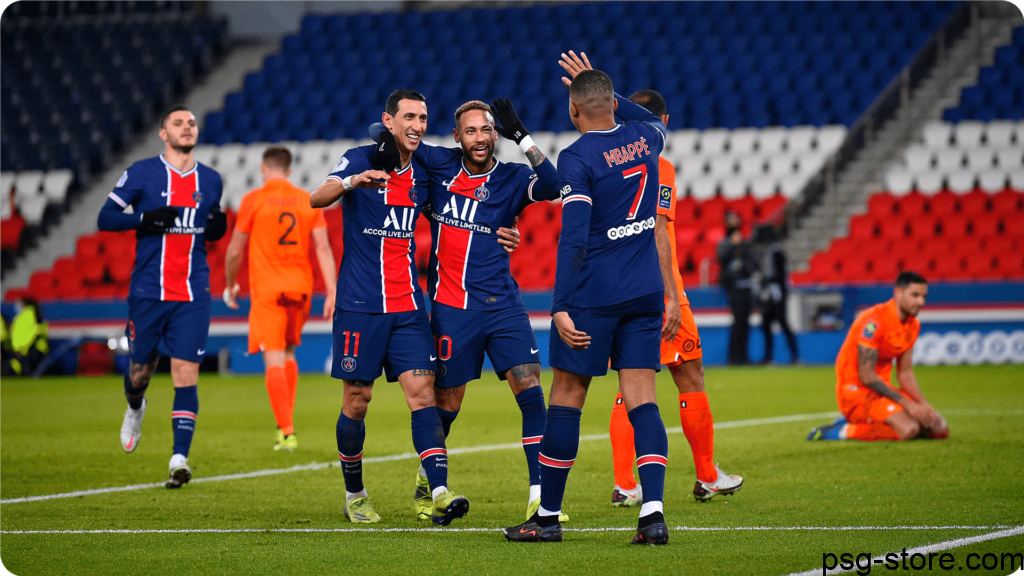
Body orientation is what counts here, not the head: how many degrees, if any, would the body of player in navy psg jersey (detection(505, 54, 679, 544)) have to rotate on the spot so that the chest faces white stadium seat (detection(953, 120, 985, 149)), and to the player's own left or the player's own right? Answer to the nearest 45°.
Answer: approximately 45° to the player's own right

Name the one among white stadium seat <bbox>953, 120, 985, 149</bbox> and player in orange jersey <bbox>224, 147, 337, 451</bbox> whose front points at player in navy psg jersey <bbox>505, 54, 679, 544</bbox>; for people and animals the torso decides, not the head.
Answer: the white stadium seat

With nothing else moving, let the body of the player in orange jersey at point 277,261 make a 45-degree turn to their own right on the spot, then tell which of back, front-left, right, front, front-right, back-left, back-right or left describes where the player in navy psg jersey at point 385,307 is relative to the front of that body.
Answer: back-right

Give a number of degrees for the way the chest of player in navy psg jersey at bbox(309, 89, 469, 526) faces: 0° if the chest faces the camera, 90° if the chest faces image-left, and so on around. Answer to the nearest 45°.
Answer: approximately 315°

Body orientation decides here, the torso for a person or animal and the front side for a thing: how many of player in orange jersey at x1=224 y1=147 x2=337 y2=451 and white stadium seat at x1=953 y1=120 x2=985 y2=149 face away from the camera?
1

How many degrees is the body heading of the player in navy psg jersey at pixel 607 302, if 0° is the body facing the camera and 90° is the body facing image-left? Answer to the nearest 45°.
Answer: approximately 135°

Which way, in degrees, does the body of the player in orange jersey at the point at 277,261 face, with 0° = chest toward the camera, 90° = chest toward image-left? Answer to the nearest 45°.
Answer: approximately 180°

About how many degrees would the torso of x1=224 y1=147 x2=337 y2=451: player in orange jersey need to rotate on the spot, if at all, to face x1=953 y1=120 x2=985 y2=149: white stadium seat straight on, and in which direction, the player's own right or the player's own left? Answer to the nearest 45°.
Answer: approximately 45° to the player's own right

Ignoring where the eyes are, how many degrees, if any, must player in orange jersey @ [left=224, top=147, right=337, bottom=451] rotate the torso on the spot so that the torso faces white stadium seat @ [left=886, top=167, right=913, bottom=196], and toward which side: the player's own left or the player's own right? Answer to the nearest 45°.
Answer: approximately 45° to the player's own right
